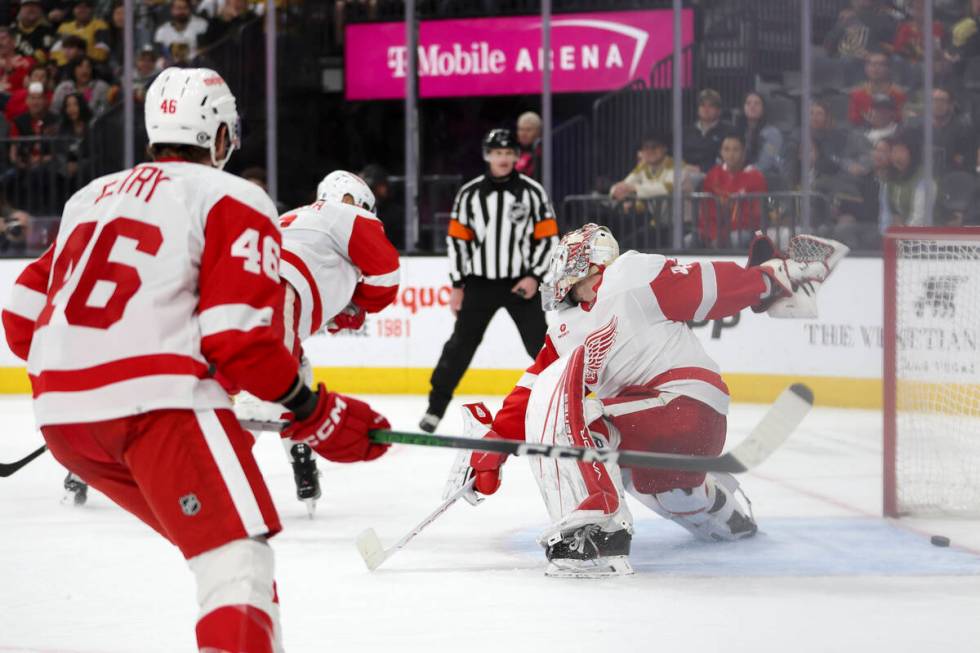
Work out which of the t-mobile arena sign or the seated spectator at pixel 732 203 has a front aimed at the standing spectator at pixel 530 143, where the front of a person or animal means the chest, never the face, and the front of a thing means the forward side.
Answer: the t-mobile arena sign

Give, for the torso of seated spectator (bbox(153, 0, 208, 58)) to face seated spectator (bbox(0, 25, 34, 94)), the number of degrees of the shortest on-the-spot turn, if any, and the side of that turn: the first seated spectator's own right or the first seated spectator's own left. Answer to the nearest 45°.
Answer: approximately 90° to the first seated spectator's own right

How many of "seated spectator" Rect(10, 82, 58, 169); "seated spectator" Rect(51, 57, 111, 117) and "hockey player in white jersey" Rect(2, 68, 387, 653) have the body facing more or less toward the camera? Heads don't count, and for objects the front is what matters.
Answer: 2

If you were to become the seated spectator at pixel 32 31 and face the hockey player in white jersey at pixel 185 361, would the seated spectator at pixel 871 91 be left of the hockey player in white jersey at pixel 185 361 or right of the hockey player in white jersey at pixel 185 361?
left

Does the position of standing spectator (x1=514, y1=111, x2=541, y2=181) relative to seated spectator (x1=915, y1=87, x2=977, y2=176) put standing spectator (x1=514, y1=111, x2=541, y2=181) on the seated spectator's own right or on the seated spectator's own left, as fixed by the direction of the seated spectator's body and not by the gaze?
on the seated spectator's own right

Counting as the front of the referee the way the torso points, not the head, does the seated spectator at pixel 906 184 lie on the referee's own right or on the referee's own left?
on the referee's own left

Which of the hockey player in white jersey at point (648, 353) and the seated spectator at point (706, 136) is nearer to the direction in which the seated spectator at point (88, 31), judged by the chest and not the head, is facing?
the hockey player in white jersey

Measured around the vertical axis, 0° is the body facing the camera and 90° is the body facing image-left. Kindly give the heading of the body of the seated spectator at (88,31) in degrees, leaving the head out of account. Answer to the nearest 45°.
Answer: approximately 0°

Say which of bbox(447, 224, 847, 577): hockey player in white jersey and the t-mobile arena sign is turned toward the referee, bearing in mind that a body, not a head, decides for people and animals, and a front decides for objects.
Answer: the t-mobile arena sign
